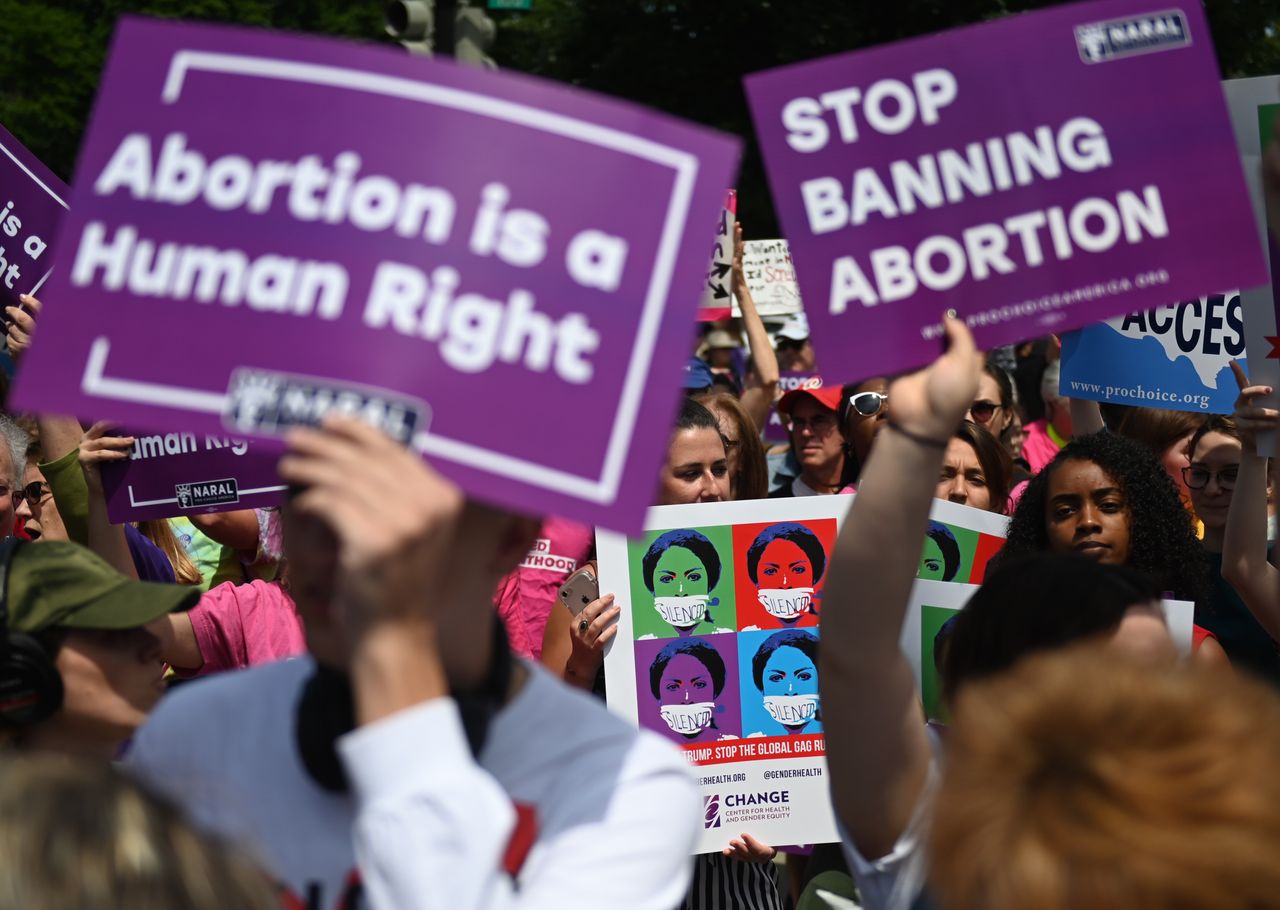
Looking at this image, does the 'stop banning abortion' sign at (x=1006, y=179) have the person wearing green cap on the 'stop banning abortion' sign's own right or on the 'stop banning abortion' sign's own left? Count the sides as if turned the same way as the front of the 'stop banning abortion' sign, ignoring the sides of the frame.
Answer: on the 'stop banning abortion' sign's own right

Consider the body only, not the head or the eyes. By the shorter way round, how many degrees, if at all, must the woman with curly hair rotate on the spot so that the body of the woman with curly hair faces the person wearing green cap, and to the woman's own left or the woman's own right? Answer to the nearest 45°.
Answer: approximately 45° to the woman's own right

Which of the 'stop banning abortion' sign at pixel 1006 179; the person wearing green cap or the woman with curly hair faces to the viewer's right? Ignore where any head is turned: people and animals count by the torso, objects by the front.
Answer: the person wearing green cap

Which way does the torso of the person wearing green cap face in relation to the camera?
to the viewer's right

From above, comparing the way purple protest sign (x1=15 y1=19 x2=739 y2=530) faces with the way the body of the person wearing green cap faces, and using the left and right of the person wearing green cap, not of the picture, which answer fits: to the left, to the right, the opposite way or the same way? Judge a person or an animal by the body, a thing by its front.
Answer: to the right

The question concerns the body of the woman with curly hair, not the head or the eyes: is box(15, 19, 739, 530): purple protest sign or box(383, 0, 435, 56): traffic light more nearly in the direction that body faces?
the purple protest sign

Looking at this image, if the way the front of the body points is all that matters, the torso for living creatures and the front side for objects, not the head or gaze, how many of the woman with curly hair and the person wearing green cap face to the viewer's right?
1

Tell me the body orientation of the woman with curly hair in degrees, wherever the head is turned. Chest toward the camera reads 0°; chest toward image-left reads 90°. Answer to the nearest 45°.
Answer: approximately 0°

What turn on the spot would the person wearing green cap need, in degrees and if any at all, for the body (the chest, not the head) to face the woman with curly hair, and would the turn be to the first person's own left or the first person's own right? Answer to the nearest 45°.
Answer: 0° — they already face them

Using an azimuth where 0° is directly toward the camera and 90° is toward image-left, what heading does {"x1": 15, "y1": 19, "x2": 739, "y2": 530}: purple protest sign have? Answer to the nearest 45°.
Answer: approximately 0°

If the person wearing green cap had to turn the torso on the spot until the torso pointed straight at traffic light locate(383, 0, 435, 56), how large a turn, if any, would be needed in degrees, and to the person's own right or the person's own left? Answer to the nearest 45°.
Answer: approximately 90° to the person's own left
